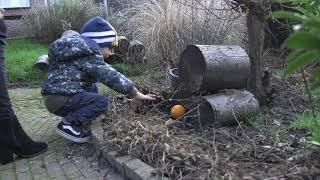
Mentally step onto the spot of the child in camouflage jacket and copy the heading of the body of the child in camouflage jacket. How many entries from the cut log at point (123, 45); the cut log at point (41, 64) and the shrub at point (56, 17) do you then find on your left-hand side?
3

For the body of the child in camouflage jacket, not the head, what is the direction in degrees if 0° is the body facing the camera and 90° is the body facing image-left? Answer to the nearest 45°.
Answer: approximately 270°

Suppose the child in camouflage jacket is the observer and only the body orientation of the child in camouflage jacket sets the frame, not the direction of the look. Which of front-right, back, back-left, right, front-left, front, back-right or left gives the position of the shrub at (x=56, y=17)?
left

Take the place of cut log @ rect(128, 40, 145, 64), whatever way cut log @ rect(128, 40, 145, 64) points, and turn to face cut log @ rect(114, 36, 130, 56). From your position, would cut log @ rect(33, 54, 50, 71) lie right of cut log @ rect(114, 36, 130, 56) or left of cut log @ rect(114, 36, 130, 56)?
left

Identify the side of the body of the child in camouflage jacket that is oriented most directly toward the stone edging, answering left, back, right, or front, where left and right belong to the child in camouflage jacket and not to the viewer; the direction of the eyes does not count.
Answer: right

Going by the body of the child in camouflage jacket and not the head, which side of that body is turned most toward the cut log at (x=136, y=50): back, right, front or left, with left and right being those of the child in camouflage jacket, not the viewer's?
left

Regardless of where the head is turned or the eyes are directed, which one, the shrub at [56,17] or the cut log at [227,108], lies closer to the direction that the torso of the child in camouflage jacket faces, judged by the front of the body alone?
the cut log

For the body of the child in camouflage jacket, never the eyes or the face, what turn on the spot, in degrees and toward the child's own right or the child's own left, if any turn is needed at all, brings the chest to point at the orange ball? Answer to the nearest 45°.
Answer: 0° — they already face it

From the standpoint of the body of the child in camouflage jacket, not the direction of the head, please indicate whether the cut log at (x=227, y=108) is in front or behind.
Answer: in front

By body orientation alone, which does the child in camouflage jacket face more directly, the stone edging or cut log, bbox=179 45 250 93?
the cut log

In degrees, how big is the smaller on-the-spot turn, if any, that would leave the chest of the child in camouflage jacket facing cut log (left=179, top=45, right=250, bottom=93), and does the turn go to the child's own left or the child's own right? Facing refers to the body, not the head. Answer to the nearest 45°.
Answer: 0° — they already face it

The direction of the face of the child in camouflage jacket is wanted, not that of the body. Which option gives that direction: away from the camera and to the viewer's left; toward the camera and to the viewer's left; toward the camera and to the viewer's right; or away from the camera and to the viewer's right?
away from the camera and to the viewer's right
